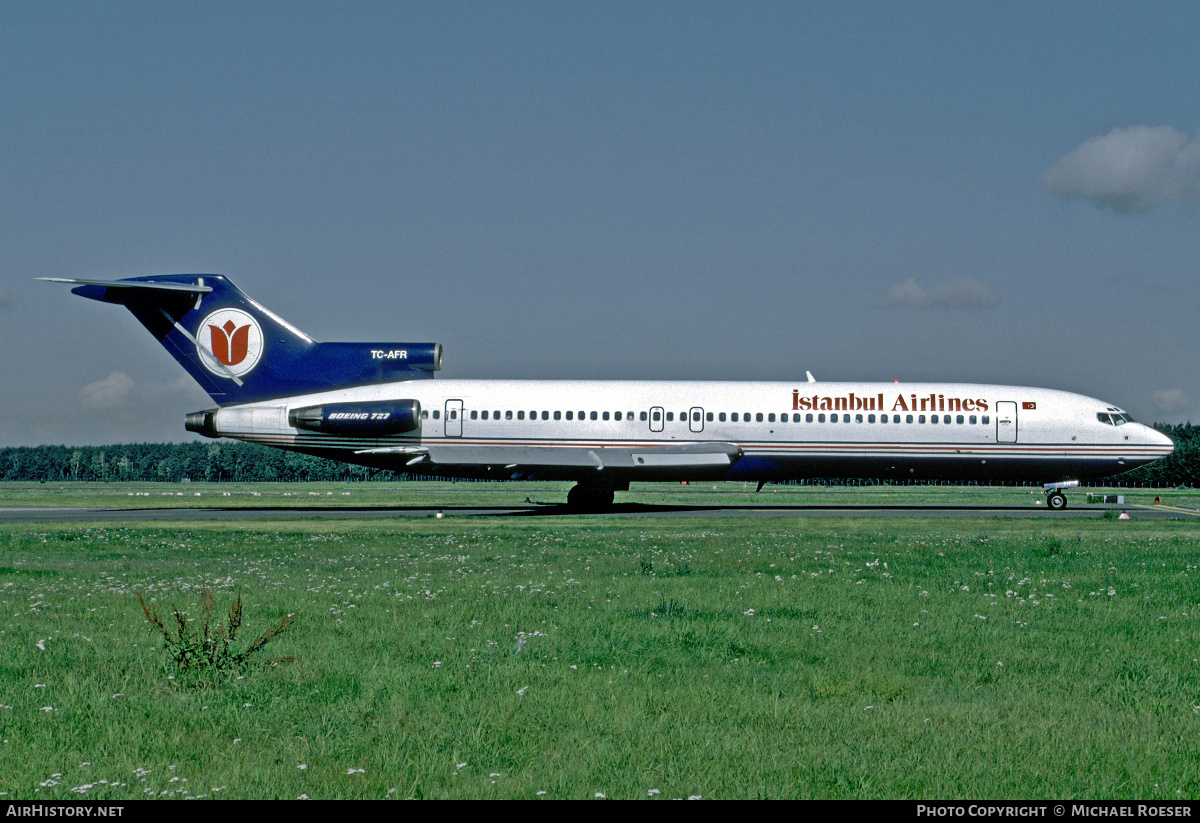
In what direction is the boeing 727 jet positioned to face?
to the viewer's right
